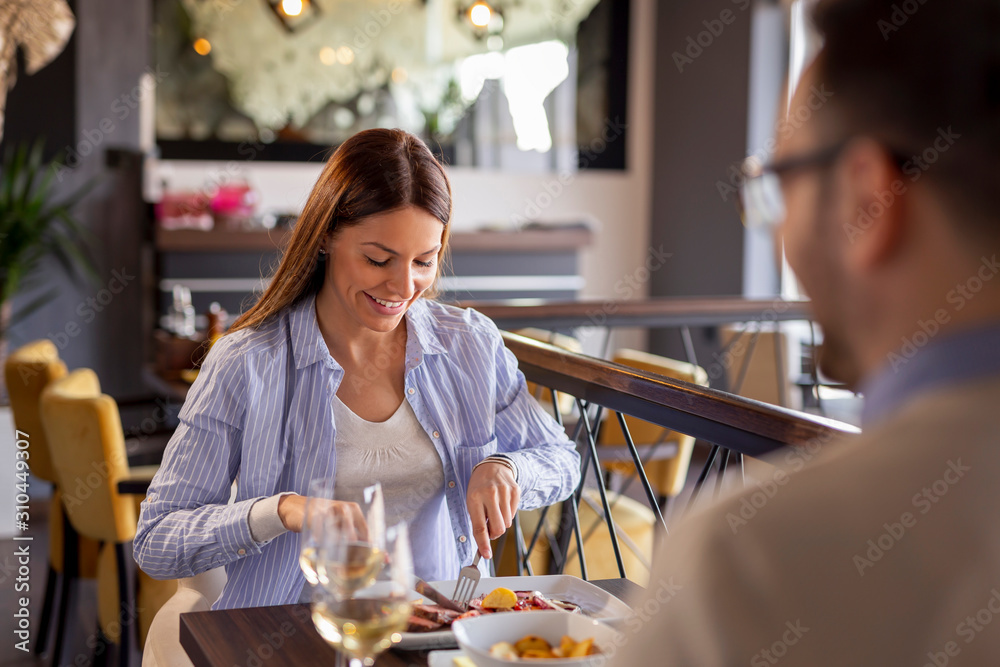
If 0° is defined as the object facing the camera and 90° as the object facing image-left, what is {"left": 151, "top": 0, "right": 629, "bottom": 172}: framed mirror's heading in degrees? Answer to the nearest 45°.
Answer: approximately 0°

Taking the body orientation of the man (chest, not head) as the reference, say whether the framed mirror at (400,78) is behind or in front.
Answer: in front

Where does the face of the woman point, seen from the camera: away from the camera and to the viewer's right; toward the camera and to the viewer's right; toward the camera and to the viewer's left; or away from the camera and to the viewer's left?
toward the camera and to the viewer's right

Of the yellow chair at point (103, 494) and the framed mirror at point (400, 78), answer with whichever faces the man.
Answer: the framed mirror

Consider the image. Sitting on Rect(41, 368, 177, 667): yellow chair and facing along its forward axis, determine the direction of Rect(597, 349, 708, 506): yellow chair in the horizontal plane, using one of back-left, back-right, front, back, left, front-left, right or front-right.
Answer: front-right

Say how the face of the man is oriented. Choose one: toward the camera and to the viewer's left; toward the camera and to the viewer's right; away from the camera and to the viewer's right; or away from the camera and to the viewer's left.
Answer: away from the camera and to the viewer's left

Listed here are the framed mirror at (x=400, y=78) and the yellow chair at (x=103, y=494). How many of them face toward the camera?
1

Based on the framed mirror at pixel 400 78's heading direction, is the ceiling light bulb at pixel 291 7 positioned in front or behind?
in front

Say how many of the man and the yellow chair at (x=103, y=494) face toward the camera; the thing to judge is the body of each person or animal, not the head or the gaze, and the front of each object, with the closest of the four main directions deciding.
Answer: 0

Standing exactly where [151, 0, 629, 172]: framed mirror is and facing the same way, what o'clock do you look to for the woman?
The woman is roughly at 12 o'clock from the framed mirror.

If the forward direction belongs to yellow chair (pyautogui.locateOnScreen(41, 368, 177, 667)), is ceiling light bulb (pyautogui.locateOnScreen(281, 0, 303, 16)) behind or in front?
in front

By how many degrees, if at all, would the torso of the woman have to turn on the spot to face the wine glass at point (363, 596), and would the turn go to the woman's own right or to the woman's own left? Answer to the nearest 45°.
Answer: approximately 45° to the woman's own right

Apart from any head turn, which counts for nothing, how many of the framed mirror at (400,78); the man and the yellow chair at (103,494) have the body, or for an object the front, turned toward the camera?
1

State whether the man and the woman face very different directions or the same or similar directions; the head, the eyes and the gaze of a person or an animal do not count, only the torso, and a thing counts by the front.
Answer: very different directions

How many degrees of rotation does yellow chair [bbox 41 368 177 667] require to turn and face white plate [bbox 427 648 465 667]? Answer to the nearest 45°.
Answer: approximately 135° to its right

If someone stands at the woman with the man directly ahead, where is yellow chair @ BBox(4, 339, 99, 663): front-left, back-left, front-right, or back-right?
back-right

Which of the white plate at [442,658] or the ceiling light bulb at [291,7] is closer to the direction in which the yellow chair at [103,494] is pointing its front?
the ceiling light bulb
